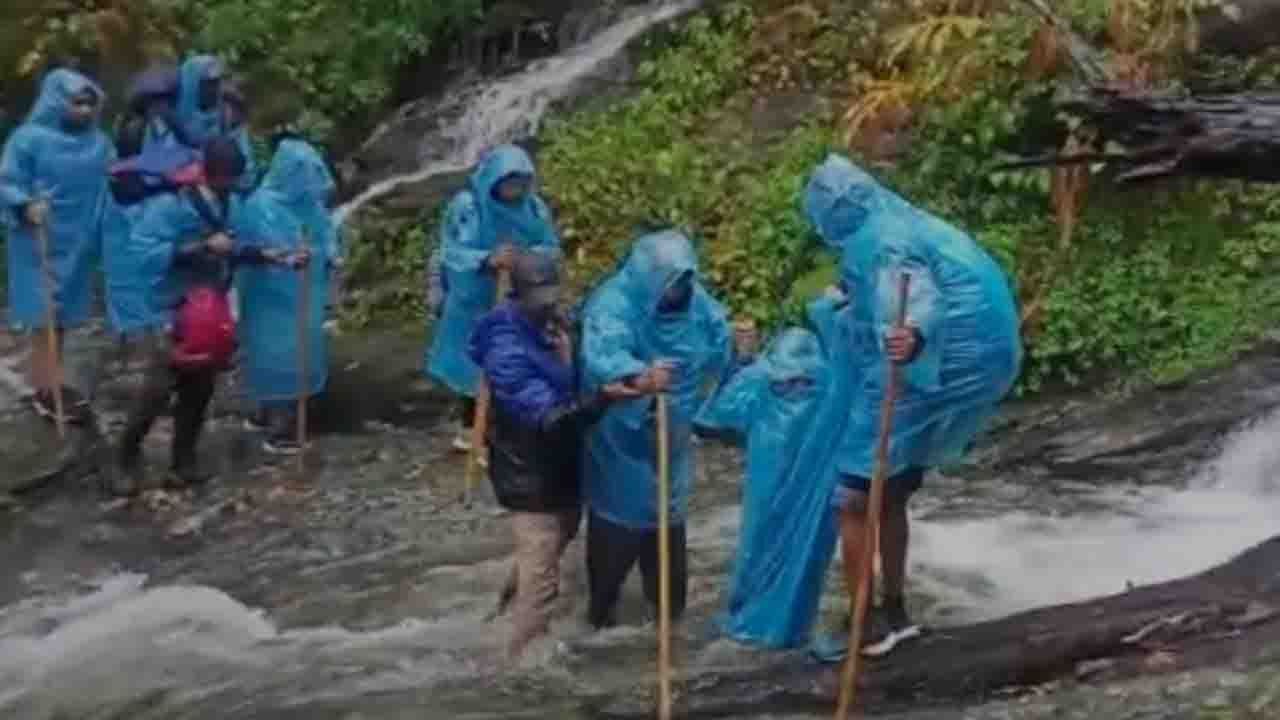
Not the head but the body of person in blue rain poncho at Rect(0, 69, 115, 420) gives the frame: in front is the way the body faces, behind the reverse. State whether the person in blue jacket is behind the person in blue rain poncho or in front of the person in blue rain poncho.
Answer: in front

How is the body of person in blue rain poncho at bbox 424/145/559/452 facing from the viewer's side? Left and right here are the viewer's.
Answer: facing the viewer and to the right of the viewer

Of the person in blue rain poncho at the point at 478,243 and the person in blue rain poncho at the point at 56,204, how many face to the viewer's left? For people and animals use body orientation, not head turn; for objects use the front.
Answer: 0

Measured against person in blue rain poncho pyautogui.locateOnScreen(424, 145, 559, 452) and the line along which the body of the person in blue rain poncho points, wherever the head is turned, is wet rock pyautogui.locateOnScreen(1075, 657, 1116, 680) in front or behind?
in front

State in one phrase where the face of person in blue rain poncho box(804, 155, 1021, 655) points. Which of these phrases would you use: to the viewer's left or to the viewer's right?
to the viewer's left

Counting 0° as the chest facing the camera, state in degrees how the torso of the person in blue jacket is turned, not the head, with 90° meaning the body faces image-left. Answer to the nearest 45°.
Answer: approximately 270°

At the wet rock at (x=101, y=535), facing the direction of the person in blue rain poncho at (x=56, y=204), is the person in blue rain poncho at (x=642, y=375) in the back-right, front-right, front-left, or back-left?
back-right

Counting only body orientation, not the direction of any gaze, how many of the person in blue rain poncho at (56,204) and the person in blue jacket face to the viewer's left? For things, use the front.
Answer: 0
